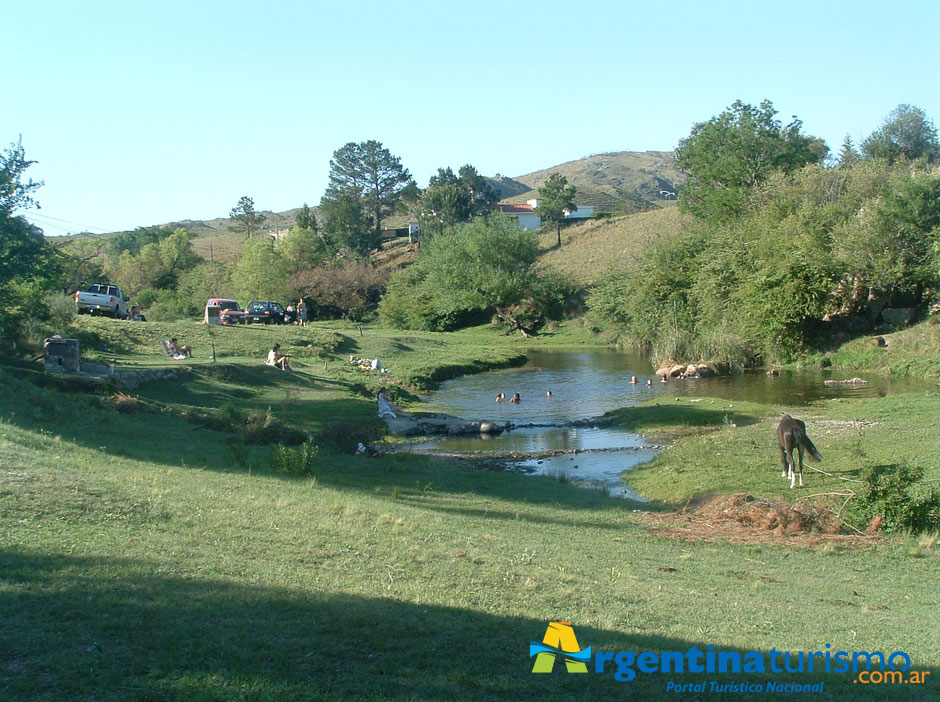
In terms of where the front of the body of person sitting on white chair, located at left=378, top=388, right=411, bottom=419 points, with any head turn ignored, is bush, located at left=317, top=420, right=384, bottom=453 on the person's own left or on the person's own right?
on the person's own right

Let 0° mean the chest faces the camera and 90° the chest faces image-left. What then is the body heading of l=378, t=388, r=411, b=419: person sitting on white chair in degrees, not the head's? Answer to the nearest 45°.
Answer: approximately 270°

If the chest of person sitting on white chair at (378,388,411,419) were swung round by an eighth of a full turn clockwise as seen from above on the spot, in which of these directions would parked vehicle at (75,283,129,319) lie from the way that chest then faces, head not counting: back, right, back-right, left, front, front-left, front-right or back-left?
back

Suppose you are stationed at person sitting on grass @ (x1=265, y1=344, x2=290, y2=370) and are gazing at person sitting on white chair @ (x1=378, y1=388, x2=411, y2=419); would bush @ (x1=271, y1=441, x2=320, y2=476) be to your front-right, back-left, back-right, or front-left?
front-right

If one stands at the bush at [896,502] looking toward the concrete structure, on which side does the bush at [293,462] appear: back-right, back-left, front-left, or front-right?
front-left

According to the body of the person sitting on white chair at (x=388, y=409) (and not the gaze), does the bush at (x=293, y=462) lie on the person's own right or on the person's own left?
on the person's own right

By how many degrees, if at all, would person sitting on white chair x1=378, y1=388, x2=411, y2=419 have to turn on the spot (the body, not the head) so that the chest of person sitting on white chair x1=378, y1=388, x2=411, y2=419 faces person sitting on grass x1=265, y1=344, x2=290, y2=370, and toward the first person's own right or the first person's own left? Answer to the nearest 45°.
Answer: approximately 135° to the first person's own left

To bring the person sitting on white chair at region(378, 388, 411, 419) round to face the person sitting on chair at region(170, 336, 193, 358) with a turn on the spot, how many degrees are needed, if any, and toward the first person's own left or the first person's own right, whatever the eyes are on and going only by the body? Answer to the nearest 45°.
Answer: approximately 135° to the first person's own left
